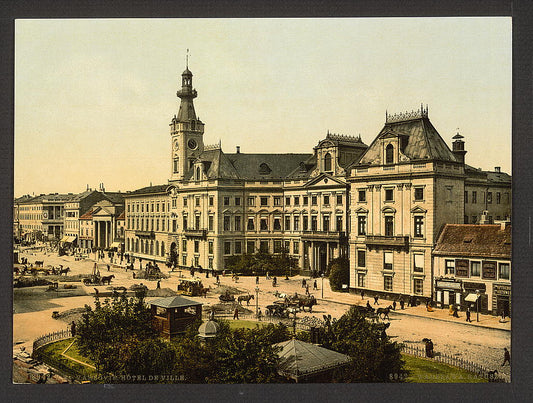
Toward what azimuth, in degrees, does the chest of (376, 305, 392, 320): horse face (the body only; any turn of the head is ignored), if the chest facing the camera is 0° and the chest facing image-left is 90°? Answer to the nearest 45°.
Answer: approximately 270°

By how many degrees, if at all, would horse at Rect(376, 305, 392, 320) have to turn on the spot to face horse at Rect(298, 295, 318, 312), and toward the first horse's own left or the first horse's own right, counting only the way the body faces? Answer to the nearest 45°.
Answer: approximately 180°

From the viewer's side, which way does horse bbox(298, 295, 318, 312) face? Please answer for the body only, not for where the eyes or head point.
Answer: to the viewer's right

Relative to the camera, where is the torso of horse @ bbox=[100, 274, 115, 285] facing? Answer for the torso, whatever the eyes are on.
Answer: to the viewer's right

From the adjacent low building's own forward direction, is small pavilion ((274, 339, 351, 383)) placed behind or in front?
in front

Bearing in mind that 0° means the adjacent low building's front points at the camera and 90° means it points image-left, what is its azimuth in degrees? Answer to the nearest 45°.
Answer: approximately 45°
